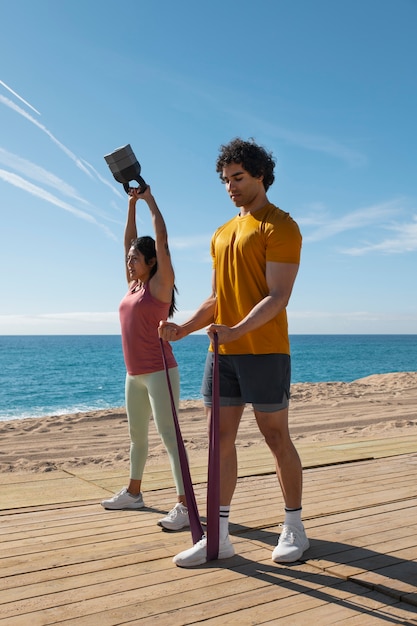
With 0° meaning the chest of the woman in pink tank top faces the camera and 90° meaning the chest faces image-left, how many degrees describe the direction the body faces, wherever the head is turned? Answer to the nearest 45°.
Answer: approximately 45°

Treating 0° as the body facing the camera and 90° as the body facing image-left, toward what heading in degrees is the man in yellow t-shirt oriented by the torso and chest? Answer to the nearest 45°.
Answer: approximately 45°

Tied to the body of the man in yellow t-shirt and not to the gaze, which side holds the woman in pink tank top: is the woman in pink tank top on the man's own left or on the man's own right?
on the man's own right

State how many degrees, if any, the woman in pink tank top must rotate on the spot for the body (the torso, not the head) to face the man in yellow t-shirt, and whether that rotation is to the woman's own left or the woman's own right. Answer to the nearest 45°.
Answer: approximately 90° to the woman's own left
